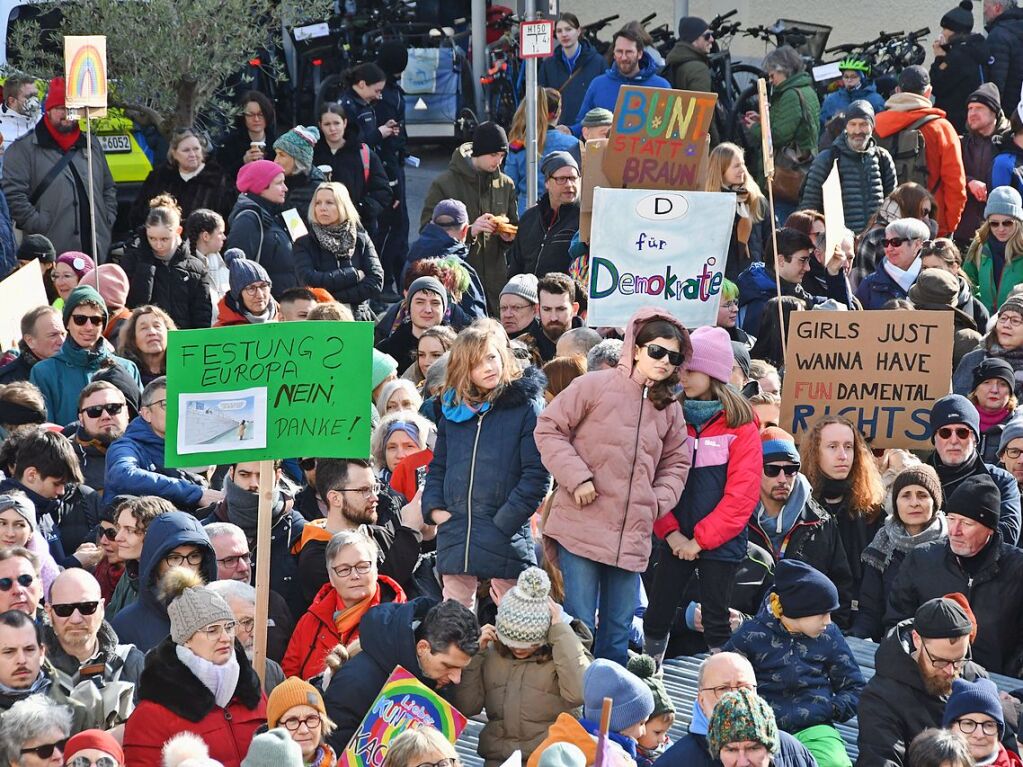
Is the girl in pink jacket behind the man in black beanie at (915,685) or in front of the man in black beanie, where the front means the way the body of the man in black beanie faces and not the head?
behind

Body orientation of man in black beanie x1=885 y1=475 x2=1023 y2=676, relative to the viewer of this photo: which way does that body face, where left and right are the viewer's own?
facing the viewer and to the left of the viewer

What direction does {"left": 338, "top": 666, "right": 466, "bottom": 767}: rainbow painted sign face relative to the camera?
toward the camera

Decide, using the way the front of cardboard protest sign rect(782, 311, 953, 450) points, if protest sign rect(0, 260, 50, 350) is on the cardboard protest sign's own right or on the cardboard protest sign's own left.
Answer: on the cardboard protest sign's own right

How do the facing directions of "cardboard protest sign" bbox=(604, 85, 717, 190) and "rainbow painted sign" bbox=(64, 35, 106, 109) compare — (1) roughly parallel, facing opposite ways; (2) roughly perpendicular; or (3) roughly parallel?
roughly parallel

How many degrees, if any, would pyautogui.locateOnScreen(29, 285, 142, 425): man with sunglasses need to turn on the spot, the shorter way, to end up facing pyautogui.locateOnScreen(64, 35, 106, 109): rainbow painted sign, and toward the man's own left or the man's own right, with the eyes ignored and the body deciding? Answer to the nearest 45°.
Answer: approximately 180°

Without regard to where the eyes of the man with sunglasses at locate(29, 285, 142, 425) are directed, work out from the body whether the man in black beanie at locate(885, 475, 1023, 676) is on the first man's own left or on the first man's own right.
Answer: on the first man's own left

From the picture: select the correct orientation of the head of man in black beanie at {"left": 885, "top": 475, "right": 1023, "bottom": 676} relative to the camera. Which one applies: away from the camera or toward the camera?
toward the camera

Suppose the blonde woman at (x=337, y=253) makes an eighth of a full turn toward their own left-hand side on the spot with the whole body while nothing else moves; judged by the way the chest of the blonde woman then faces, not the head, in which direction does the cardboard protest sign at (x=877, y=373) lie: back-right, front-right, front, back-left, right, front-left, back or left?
front-left

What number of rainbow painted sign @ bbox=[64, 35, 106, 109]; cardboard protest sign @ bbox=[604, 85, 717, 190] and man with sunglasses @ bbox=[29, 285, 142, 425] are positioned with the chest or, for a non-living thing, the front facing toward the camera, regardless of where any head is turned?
3

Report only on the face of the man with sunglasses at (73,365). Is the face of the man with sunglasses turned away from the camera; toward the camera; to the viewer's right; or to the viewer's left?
toward the camera

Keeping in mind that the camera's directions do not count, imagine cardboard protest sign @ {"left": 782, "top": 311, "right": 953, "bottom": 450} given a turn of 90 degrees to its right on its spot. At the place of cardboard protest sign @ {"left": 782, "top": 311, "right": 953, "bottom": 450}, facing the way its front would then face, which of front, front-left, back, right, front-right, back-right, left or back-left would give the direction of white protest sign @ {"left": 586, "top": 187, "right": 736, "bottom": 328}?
front

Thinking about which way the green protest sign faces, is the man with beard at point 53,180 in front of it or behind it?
behind

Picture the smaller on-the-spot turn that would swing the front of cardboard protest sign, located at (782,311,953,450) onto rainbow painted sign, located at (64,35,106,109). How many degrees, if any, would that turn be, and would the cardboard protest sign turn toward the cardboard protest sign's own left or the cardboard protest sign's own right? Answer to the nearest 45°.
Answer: approximately 90° to the cardboard protest sign's own right

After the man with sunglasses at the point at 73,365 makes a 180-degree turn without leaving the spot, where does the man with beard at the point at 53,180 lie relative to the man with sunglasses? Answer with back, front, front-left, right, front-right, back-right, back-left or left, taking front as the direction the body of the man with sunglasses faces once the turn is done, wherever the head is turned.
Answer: front

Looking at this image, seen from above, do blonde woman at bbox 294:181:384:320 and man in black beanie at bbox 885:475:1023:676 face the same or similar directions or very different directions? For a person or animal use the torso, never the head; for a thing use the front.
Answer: same or similar directions

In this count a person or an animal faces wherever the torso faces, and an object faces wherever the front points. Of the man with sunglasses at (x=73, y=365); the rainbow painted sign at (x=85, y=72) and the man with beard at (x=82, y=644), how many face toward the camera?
3
